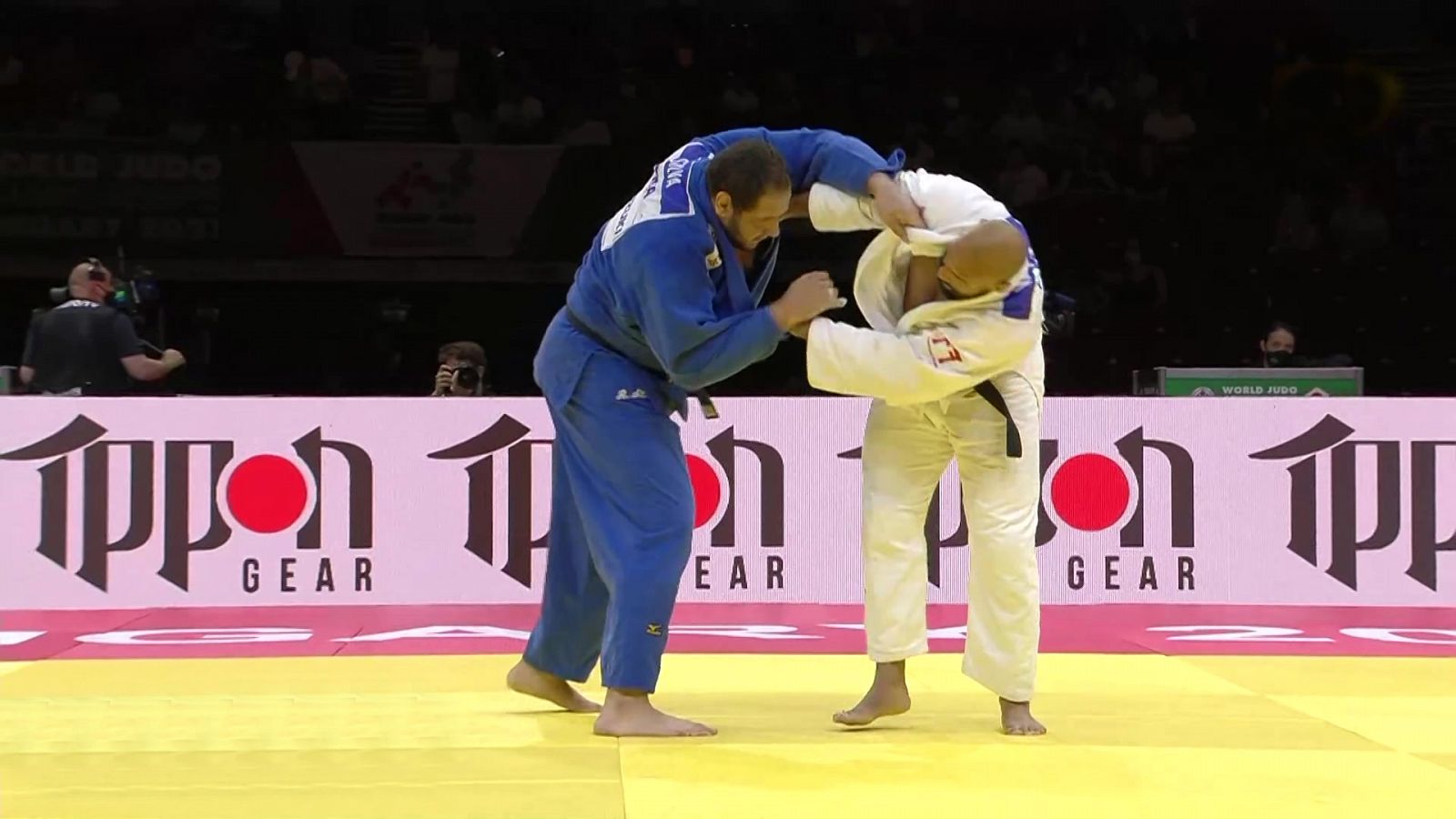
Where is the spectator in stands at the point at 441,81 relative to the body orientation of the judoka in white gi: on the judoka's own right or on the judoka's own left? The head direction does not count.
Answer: on the judoka's own right

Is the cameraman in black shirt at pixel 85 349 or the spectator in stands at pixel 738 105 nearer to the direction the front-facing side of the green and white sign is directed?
the cameraman in black shirt

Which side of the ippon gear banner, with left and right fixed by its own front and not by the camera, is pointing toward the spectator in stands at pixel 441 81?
back

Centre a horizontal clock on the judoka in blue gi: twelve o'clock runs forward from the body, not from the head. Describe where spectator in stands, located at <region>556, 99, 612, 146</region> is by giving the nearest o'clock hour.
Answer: The spectator in stands is roughly at 9 o'clock from the judoka in blue gi.

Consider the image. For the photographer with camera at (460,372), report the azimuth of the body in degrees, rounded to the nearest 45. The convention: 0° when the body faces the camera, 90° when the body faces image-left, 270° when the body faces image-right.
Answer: approximately 0°

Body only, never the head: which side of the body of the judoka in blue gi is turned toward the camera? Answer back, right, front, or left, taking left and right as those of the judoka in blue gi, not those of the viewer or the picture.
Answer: right

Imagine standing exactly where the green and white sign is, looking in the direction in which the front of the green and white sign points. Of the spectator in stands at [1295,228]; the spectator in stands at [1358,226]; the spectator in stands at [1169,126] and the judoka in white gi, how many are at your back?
3

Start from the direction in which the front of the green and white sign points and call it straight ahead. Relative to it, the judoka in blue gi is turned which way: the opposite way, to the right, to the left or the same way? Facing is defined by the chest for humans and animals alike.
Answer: to the left

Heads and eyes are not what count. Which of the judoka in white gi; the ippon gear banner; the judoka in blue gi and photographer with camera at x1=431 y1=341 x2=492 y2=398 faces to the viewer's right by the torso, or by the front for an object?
the judoka in blue gi

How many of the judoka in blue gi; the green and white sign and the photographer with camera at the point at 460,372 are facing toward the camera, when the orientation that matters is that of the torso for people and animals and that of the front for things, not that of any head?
2

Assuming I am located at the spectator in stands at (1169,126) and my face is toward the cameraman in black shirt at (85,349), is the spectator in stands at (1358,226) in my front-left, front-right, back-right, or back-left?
back-left
